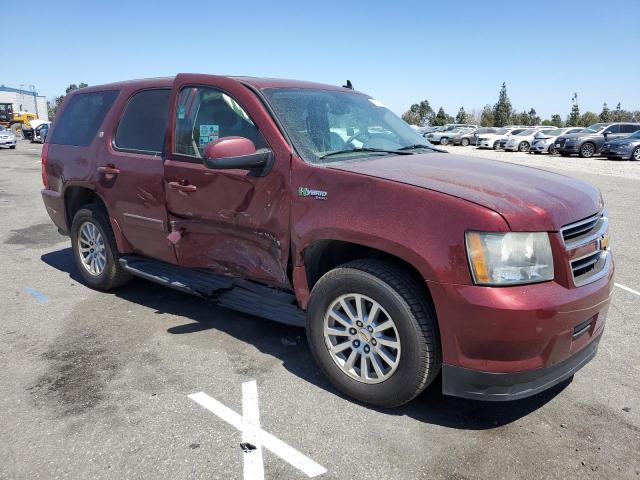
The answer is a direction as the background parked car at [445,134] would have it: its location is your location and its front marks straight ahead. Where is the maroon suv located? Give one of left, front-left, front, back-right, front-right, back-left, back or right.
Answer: front-left

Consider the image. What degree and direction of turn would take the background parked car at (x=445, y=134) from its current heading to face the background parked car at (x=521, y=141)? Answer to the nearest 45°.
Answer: approximately 90° to its left

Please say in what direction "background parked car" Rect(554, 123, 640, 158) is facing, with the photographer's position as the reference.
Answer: facing the viewer and to the left of the viewer

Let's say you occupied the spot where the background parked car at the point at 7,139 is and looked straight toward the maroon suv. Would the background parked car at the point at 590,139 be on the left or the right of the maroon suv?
left

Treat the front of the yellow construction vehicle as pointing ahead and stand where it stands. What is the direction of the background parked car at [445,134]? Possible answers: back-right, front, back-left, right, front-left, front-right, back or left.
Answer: front-right

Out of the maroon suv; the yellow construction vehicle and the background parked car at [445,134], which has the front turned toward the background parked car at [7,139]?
the background parked car at [445,134]

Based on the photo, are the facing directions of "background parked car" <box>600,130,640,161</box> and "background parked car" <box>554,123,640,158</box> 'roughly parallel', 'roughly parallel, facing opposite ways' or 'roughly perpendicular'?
roughly parallel

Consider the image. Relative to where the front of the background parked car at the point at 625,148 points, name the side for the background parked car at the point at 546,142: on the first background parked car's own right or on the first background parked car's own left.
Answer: on the first background parked car's own right

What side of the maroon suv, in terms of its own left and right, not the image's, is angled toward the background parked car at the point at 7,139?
back

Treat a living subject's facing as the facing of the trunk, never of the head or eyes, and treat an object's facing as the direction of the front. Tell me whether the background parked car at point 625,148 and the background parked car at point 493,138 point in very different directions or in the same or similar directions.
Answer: same or similar directions

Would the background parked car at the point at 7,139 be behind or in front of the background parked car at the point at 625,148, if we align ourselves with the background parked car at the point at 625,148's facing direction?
in front

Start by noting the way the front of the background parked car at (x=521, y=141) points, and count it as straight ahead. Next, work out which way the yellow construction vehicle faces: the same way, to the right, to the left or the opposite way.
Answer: the opposite way

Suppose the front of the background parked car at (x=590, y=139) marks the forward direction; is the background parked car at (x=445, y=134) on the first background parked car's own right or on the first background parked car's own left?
on the first background parked car's own right

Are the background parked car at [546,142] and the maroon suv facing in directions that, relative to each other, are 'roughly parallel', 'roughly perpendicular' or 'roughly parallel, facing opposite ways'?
roughly perpendicular

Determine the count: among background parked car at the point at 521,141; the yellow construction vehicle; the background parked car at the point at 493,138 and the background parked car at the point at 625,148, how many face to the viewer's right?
1
